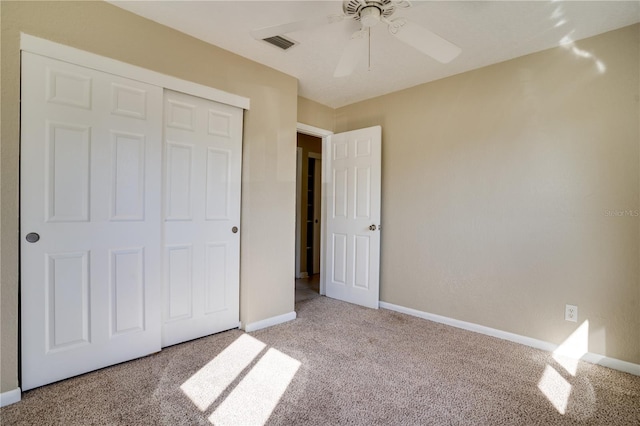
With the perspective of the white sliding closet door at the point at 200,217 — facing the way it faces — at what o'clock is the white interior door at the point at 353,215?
The white interior door is roughly at 10 o'clock from the white sliding closet door.

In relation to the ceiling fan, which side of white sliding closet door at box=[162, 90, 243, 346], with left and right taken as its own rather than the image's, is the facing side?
front

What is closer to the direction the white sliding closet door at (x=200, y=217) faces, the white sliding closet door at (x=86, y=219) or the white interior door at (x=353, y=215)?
the white interior door

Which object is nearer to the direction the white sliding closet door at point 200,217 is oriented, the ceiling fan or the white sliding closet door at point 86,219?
the ceiling fan

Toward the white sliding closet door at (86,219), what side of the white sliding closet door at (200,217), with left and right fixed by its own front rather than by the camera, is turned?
right
